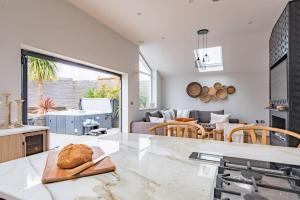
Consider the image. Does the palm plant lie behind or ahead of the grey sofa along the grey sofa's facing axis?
ahead

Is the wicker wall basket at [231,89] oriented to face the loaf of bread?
yes

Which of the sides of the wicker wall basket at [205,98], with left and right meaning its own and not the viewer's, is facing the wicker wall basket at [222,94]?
left

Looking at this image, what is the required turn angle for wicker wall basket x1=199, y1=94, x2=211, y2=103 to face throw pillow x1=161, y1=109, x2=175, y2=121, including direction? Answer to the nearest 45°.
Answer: approximately 45° to its right

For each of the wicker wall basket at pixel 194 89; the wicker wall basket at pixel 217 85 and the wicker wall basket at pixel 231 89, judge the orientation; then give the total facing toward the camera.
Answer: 3

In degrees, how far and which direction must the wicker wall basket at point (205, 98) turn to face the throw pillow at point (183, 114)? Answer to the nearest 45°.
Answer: approximately 45° to its right

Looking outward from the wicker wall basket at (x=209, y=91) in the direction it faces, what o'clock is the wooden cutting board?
The wooden cutting board is roughly at 12 o'clock from the wicker wall basket.

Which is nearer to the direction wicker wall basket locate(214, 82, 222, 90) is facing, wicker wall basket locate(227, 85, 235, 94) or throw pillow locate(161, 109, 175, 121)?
the throw pillow

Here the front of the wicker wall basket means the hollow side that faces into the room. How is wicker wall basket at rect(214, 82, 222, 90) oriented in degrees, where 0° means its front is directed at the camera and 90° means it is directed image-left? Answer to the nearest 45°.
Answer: approximately 0°

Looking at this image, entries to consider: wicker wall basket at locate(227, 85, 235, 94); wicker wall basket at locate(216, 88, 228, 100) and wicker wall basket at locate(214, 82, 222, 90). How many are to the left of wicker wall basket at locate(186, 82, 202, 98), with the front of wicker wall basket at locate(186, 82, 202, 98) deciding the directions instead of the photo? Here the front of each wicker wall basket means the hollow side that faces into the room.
3

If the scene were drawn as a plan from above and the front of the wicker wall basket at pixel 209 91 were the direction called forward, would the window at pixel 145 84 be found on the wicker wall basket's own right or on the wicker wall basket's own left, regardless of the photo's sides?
on the wicker wall basket's own right

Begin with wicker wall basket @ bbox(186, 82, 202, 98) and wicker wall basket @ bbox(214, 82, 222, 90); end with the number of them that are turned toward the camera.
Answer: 2
